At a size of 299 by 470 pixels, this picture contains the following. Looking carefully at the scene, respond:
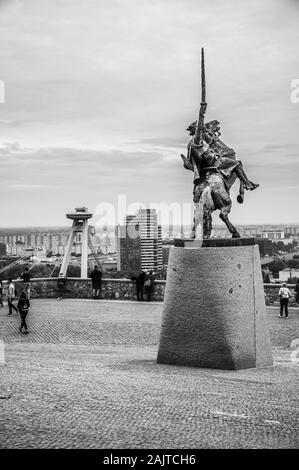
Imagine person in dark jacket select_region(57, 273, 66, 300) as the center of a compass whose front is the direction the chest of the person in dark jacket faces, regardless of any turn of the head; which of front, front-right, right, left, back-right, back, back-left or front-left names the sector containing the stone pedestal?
back

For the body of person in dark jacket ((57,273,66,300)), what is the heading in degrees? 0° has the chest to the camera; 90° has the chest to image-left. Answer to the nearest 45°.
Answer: approximately 180°

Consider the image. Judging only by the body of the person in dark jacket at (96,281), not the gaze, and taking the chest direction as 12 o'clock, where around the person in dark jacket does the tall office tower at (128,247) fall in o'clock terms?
The tall office tower is roughly at 1 o'clock from the person in dark jacket.

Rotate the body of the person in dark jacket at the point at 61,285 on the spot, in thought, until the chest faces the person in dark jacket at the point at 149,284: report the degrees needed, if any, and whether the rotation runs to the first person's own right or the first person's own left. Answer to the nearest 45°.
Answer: approximately 135° to the first person's own right

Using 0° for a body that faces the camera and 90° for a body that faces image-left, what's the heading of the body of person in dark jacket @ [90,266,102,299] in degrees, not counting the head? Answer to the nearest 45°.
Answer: approximately 180°

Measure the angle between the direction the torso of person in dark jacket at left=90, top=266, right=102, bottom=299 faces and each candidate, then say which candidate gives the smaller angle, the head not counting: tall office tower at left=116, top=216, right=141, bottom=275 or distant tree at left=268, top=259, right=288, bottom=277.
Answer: the tall office tower

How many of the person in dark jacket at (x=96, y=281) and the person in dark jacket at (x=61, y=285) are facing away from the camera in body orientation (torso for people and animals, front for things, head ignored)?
2

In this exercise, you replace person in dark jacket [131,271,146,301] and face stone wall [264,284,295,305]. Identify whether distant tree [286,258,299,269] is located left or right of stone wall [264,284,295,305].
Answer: left
